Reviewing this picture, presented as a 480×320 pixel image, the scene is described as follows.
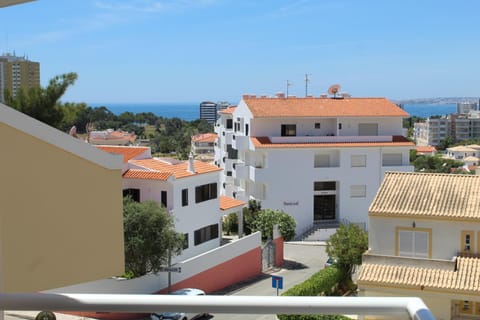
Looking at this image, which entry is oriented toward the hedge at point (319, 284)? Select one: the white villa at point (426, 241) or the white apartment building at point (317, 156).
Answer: the white apartment building

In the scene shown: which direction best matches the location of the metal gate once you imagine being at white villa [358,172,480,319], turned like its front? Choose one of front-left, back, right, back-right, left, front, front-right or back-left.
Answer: back-right

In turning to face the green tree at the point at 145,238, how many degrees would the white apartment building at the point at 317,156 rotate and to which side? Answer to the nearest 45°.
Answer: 0° — it already faces it

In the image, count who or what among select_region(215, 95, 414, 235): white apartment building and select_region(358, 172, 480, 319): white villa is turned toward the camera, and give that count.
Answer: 2

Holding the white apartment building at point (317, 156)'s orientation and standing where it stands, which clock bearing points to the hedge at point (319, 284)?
The hedge is roughly at 12 o'clock from the white apartment building.

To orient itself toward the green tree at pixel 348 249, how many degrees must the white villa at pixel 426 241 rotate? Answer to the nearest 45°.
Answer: approximately 135° to its right

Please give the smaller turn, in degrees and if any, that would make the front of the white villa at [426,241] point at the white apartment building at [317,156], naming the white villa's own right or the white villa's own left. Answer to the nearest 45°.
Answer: approximately 180°

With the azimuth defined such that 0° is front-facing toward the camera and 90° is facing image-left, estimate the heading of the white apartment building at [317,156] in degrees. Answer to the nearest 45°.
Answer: approximately 0°

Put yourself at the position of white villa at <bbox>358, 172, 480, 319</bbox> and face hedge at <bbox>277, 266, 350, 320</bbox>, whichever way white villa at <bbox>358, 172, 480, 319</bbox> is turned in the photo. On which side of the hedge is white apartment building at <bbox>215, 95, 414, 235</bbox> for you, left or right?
right

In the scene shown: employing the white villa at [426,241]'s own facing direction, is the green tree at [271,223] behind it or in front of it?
behind

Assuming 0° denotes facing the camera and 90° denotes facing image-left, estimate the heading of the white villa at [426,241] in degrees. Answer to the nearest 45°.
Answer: approximately 0°
